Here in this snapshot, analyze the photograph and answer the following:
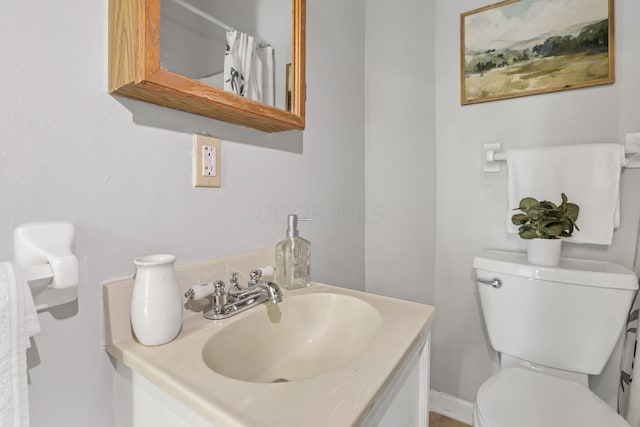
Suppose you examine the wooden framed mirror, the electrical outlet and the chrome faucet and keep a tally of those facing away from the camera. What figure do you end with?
0

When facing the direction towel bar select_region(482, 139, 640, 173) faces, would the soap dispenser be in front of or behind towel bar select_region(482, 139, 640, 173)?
in front

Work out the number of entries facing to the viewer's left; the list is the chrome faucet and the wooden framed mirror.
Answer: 0

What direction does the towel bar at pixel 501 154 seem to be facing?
toward the camera

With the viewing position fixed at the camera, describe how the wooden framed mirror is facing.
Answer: facing the viewer and to the right of the viewer

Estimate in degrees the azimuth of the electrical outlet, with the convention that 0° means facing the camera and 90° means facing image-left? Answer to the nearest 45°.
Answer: approximately 315°
